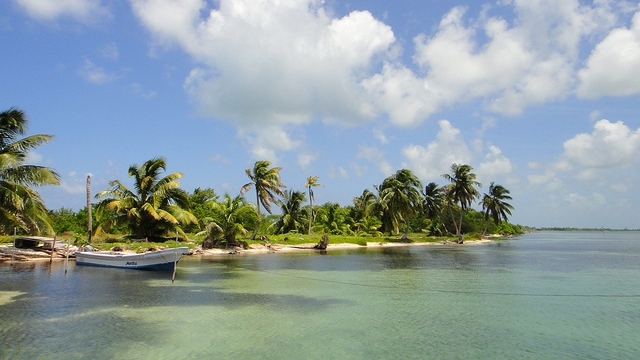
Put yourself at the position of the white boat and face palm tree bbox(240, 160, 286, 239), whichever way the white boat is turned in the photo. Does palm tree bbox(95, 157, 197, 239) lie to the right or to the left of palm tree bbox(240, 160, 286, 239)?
left

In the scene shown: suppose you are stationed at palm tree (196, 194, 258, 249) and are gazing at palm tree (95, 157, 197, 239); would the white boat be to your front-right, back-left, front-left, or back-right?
front-left

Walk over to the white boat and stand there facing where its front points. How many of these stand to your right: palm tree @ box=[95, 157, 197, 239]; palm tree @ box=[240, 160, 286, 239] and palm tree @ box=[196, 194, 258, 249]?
0

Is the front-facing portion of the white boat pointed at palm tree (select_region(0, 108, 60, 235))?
no

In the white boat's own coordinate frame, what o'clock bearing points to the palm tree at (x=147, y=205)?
The palm tree is roughly at 9 o'clock from the white boat.

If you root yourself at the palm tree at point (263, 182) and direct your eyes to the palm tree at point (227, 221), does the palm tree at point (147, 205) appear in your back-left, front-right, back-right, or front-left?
front-right

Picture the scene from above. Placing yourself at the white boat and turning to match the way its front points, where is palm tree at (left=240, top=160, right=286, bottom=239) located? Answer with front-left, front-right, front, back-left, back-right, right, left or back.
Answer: front-left

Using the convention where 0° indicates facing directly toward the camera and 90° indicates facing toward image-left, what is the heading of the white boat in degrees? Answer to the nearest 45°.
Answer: approximately 270°

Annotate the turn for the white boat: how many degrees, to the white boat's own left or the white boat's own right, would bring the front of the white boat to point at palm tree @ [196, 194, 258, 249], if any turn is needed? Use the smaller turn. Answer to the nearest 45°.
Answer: approximately 45° to the white boat's own left
